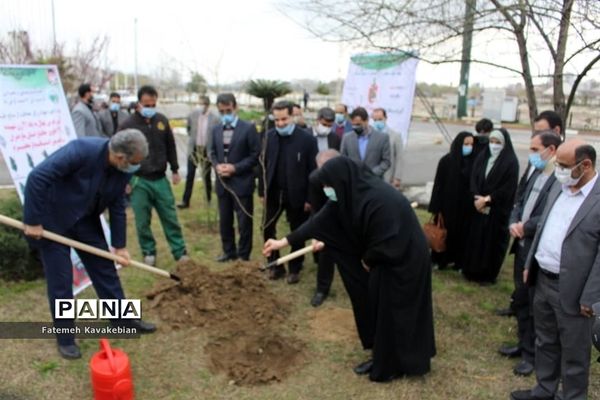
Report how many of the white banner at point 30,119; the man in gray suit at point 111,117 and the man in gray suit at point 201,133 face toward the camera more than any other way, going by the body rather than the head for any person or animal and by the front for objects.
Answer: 3

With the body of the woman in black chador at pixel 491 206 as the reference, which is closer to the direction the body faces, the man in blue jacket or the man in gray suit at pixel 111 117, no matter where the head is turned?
the man in blue jacket

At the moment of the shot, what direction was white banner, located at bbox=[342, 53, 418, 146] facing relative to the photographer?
facing the viewer

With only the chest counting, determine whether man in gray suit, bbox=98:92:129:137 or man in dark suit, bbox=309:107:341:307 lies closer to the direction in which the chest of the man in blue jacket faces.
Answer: the man in dark suit

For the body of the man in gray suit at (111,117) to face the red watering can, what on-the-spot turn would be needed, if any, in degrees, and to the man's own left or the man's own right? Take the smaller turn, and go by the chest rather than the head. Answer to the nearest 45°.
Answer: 0° — they already face it

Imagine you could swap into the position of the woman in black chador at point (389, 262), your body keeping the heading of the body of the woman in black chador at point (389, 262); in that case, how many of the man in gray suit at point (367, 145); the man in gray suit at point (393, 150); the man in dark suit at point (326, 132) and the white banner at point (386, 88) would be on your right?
4

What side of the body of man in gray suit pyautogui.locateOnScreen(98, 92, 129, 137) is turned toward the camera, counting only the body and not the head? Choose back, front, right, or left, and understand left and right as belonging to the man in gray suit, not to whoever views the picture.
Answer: front

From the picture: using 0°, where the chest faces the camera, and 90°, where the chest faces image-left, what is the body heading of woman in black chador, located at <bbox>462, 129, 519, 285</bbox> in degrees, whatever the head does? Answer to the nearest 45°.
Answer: approximately 45°

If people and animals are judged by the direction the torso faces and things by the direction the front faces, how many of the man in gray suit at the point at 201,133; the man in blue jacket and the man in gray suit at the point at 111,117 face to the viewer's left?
0

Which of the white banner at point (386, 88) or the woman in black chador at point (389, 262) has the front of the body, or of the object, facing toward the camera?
the white banner

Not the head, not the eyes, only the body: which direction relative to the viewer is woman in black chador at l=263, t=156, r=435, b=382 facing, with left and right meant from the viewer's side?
facing to the left of the viewer

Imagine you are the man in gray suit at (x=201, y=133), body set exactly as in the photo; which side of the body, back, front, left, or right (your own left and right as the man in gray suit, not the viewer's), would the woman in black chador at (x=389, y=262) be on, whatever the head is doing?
front

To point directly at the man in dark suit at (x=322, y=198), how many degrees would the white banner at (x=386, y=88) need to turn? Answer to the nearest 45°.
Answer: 0° — it already faces them

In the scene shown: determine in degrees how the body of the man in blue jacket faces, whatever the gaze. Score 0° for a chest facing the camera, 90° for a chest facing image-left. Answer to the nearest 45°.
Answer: approximately 315°

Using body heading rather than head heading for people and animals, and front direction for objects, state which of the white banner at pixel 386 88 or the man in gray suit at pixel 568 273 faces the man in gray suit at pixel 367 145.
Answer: the white banner

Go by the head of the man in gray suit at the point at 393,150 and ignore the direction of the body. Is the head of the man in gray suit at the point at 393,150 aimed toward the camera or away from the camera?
toward the camera

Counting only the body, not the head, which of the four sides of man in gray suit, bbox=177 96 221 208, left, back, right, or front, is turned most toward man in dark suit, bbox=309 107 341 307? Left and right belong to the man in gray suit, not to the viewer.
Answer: front

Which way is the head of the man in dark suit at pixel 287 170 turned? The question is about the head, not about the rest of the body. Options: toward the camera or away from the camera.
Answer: toward the camera

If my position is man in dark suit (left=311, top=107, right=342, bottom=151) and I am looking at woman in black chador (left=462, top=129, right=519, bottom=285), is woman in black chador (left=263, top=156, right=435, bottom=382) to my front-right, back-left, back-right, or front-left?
front-right

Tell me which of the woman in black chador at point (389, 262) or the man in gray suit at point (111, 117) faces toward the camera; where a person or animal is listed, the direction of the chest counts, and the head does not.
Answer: the man in gray suit

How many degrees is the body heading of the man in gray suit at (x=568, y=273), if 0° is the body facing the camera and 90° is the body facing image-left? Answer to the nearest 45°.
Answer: approximately 45°
